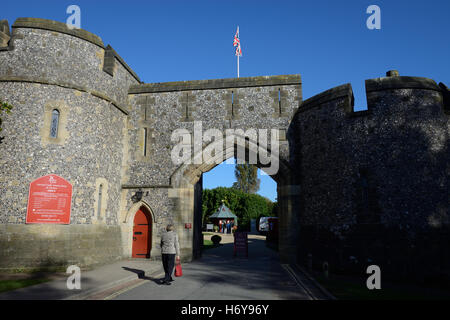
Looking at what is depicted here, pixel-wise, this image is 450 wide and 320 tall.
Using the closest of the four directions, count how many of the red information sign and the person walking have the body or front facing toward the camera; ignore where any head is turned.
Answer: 1

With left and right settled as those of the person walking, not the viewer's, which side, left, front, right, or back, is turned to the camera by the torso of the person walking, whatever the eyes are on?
back

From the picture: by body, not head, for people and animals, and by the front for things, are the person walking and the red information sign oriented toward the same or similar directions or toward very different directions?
very different directions

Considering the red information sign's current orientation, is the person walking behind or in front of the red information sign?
in front

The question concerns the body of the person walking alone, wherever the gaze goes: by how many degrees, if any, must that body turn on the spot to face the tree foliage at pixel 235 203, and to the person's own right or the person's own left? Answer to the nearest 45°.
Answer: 0° — they already face it

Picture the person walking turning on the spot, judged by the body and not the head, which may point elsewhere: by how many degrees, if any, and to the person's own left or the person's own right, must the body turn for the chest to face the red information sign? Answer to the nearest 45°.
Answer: approximately 45° to the person's own left

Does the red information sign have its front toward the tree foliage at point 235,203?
no

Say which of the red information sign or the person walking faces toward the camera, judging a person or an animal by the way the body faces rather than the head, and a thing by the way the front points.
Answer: the red information sign

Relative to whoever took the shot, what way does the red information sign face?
facing the viewer
